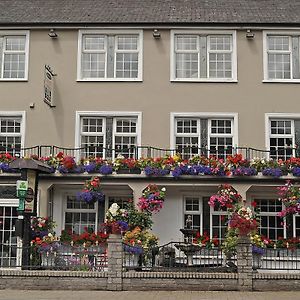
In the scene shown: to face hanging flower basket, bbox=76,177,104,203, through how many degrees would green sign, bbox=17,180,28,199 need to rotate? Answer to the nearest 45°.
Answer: approximately 135° to its left

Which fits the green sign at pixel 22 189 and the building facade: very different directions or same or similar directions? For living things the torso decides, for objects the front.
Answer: same or similar directions

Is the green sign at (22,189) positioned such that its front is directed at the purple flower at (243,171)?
no

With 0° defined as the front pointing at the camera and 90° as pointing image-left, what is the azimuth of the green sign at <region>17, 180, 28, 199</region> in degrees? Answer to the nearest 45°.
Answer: approximately 0°

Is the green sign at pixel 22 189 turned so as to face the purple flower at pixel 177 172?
no

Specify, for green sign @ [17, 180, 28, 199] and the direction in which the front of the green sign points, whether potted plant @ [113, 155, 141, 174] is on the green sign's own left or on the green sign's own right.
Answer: on the green sign's own left

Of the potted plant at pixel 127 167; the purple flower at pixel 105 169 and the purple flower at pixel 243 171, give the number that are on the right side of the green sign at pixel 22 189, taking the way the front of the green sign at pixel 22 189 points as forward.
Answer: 0

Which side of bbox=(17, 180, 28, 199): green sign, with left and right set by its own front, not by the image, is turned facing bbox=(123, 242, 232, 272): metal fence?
left

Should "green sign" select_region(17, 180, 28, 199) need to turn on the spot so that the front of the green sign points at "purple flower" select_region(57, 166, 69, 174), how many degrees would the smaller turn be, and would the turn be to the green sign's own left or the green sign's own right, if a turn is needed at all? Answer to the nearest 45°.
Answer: approximately 135° to the green sign's own left

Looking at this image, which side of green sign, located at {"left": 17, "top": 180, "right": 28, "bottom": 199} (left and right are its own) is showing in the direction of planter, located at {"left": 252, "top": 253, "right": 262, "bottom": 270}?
left

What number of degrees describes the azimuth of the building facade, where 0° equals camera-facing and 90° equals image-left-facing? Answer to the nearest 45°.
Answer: approximately 0°

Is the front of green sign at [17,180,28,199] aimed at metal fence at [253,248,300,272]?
no

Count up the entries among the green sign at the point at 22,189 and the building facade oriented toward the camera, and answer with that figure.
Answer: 2
